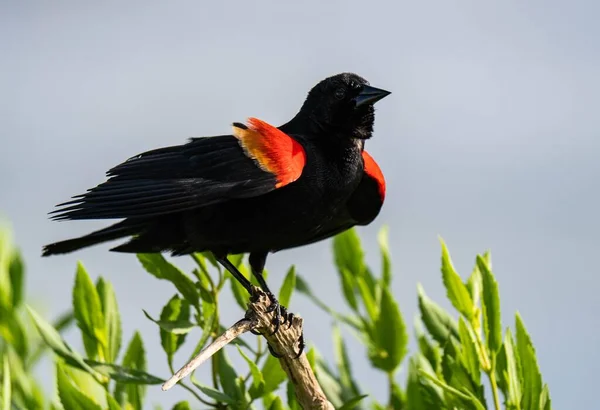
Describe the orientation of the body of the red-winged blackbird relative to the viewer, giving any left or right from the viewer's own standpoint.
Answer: facing the viewer and to the right of the viewer
